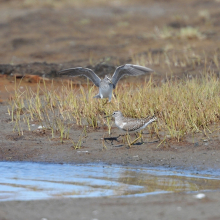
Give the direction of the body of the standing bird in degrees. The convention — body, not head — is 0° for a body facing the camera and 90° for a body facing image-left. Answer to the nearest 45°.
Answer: approximately 90°
